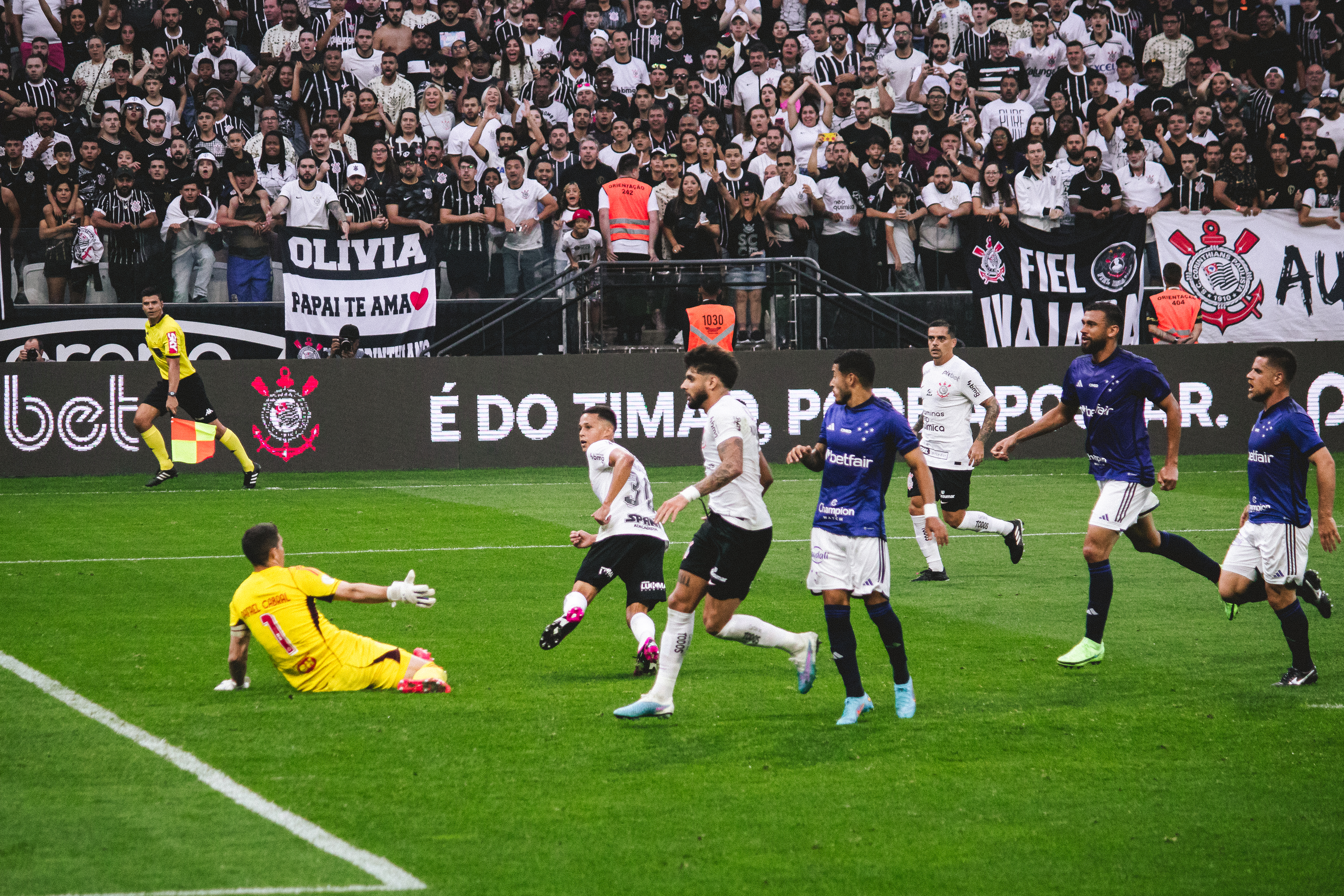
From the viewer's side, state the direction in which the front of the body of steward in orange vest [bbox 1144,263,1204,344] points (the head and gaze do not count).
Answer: away from the camera

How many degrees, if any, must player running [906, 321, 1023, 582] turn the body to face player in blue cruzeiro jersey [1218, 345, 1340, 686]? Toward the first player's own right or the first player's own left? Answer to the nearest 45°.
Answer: approximately 90° to the first player's own left

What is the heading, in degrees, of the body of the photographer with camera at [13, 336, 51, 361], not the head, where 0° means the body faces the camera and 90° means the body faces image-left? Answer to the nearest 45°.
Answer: approximately 0°

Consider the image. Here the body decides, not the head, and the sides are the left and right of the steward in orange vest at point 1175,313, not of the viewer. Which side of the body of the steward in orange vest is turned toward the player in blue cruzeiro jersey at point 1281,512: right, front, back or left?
back

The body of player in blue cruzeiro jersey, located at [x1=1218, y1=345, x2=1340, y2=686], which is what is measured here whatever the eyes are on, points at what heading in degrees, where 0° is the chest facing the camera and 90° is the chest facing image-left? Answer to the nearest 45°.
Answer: approximately 45°

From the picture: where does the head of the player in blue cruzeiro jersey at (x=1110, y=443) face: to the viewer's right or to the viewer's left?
to the viewer's left

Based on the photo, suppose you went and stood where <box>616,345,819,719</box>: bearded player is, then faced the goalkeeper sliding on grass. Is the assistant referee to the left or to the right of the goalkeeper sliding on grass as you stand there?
right

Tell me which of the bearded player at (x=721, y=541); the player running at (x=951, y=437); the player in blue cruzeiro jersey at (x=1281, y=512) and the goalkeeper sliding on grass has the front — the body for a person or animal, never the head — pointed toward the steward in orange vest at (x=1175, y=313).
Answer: the goalkeeper sliding on grass

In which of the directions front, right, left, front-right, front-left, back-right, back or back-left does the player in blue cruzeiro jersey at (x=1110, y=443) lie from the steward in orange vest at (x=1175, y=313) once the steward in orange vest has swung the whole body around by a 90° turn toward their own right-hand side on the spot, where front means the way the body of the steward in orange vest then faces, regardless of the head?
right
